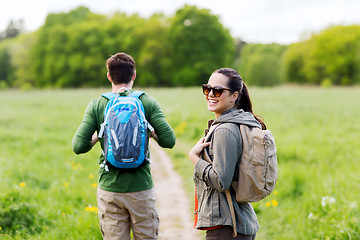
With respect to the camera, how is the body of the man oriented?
away from the camera

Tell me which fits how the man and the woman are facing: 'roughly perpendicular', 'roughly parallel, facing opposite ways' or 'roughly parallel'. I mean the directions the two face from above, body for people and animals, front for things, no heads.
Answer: roughly perpendicular

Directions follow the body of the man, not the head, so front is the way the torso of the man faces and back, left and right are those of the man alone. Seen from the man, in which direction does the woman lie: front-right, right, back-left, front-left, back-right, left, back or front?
back-right

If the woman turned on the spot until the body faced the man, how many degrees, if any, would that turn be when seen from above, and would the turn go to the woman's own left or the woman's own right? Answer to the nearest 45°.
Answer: approximately 45° to the woman's own right

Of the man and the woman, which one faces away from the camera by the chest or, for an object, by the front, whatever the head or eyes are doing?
the man

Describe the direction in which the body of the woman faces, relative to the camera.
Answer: to the viewer's left

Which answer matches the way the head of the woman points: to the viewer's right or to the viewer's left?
to the viewer's left

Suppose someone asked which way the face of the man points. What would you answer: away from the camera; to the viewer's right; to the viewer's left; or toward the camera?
away from the camera

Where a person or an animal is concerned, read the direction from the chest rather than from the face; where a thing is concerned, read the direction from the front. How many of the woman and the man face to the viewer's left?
1
